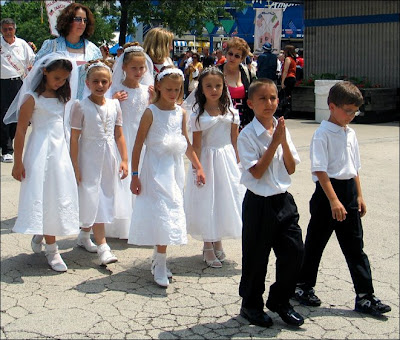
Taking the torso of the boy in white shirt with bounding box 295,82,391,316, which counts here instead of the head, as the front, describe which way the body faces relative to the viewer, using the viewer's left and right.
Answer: facing the viewer and to the right of the viewer

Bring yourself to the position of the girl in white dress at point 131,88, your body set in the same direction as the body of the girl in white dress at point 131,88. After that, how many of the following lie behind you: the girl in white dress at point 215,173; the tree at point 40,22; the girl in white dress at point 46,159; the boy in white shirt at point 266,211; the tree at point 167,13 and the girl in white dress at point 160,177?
2

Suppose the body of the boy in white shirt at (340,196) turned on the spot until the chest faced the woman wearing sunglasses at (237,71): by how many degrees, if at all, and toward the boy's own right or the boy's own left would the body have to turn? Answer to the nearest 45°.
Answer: approximately 180°

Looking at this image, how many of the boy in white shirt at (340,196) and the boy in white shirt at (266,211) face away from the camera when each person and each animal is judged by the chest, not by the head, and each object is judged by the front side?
0

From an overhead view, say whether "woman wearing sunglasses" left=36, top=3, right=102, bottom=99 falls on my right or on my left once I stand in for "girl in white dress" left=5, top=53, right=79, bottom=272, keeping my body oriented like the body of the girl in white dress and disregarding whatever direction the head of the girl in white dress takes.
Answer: on my left

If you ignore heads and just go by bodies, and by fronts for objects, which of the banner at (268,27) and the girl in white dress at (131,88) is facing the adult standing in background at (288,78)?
the banner

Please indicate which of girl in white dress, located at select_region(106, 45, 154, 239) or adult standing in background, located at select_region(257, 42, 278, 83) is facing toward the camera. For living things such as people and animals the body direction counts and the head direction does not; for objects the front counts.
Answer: the girl in white dress

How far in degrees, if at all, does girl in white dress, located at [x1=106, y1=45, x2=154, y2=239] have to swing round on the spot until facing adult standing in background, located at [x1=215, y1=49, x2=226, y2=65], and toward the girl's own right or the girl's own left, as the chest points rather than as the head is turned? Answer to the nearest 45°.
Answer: approximately 180°

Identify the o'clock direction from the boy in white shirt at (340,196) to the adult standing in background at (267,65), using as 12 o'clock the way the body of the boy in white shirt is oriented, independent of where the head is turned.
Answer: The adult standing in background is roughly at 7 o'clock from the boy in white shirt.

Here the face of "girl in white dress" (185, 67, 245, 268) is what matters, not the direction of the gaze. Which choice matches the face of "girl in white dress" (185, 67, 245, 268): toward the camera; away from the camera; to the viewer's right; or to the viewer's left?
toward the camera
